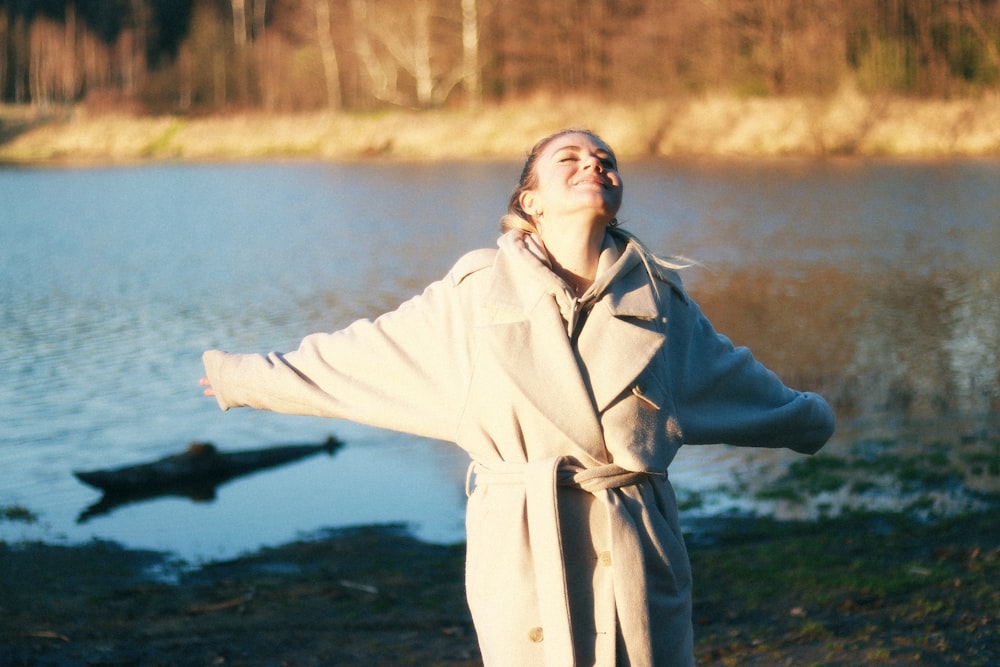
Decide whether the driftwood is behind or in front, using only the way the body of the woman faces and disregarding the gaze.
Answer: behind

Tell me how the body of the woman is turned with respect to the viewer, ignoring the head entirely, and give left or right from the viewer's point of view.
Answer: facing the viewer and to the right of the viewer
